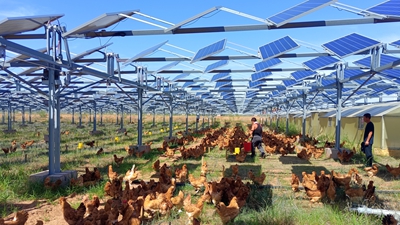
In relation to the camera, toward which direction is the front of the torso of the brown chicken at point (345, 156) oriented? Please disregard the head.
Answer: to the viewer's left

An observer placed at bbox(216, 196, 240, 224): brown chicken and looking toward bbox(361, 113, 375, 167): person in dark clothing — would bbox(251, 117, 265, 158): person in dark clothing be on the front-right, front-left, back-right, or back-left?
front-left

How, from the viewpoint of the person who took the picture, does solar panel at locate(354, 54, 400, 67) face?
facing the viewer and to the left of the viewer

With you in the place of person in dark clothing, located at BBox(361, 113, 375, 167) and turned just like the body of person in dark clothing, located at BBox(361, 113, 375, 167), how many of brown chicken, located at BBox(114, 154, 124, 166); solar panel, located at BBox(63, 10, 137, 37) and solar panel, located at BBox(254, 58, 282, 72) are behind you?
0

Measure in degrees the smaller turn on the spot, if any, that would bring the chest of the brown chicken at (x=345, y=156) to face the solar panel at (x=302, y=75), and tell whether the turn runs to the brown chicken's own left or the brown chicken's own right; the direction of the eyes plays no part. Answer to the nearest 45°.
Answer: approximately 45° to the brown chicken's own right

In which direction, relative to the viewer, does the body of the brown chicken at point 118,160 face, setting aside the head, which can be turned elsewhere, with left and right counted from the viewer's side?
facing to the left of the viewer

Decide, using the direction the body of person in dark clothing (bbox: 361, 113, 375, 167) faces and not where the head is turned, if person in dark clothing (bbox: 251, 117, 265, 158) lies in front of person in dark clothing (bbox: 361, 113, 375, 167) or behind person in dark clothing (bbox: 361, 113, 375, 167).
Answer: in front
